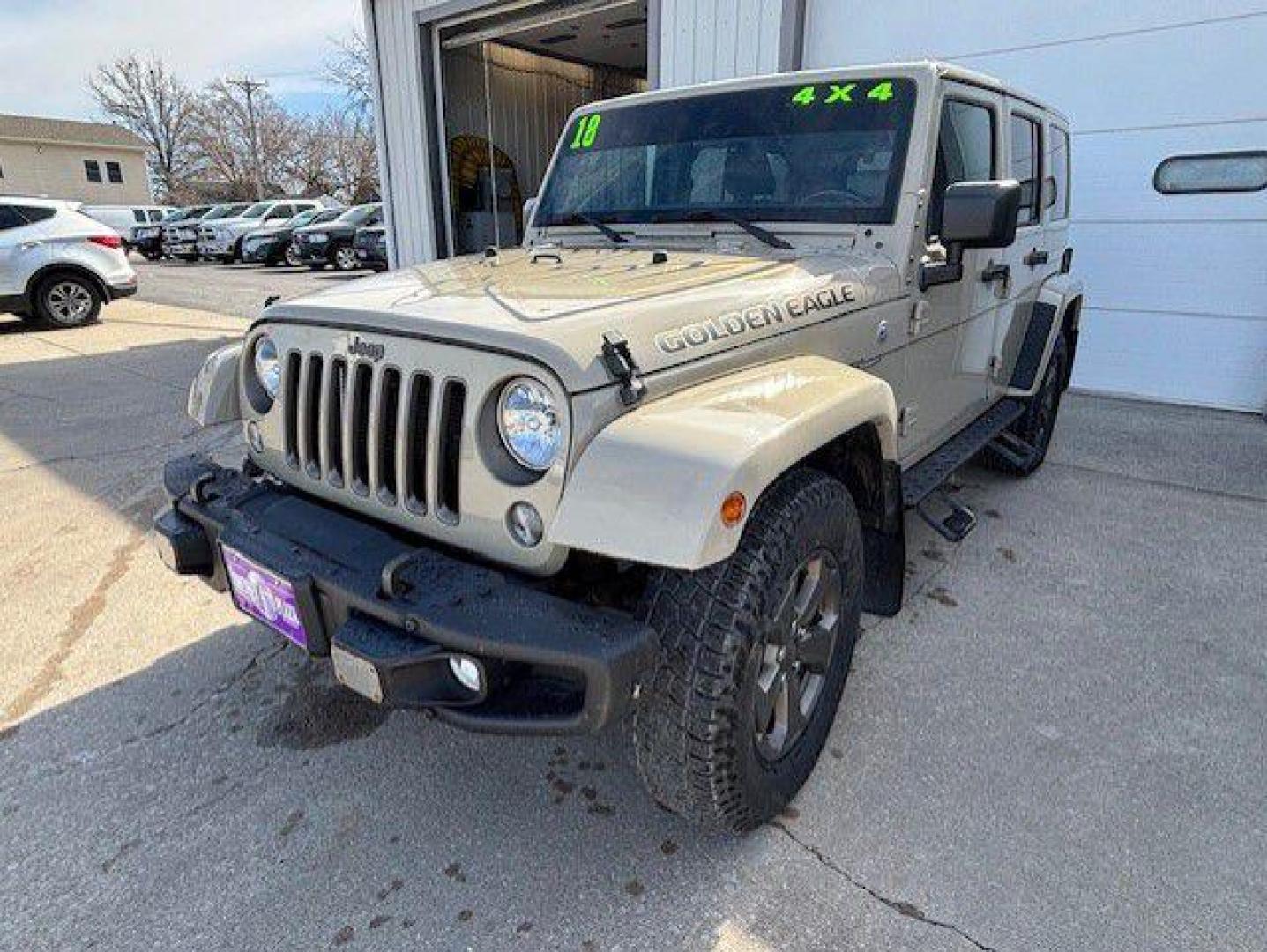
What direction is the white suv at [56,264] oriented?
to the viewer's left

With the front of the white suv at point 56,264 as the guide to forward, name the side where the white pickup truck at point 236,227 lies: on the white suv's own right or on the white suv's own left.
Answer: on the white suv's own right

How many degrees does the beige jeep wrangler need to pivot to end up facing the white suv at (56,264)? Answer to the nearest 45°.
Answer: approximately 90° to its right

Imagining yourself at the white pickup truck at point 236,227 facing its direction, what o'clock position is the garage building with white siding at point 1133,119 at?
The garage building with white siding is roughly at 10 o'clock from the white pickup truck.

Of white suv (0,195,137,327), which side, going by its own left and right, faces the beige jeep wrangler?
left

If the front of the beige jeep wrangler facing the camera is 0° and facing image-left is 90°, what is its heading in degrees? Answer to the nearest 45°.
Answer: approximately 45°

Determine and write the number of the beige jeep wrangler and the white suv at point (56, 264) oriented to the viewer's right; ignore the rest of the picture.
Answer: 0

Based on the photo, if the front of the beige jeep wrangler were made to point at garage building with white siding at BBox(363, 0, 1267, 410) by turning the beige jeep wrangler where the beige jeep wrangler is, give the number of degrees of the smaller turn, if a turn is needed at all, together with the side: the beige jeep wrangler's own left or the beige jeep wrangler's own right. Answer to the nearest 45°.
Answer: approximately 180°

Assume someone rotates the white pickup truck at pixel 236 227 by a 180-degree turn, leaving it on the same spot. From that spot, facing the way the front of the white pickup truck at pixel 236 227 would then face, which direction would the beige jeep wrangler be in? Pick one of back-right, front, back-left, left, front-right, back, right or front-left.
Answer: back-right

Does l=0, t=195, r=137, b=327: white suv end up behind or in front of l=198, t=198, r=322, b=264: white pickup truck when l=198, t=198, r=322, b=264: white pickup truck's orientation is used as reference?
in front
